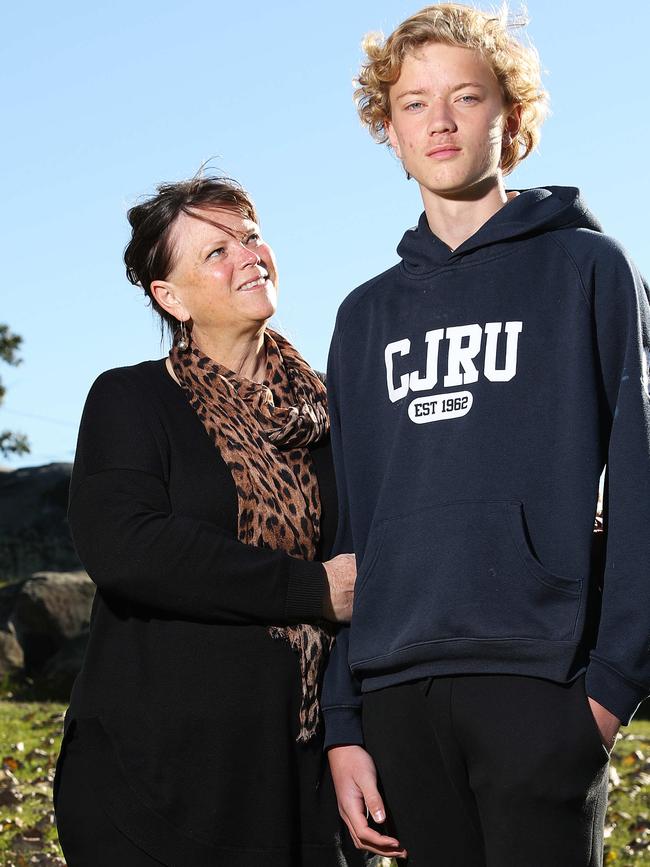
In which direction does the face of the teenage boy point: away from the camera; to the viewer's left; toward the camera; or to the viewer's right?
toward the camera

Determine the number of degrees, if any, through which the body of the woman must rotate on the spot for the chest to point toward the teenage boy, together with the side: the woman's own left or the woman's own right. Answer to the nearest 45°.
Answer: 0° — they already face them

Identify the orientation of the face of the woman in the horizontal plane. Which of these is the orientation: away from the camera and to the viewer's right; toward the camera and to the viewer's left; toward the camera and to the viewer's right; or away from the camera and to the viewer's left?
toward the camera and to the viewer's right

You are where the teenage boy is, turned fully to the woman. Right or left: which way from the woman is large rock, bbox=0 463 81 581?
right

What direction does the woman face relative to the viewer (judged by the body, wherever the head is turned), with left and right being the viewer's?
facing the viewer and to the right of the viewer

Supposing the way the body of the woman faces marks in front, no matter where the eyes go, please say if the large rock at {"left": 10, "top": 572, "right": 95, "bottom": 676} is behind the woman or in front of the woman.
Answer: behind

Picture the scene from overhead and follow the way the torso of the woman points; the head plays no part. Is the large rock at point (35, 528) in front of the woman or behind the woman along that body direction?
behind

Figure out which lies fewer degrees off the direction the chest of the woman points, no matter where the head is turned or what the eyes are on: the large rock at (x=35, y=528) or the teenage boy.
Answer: the teenage boy
